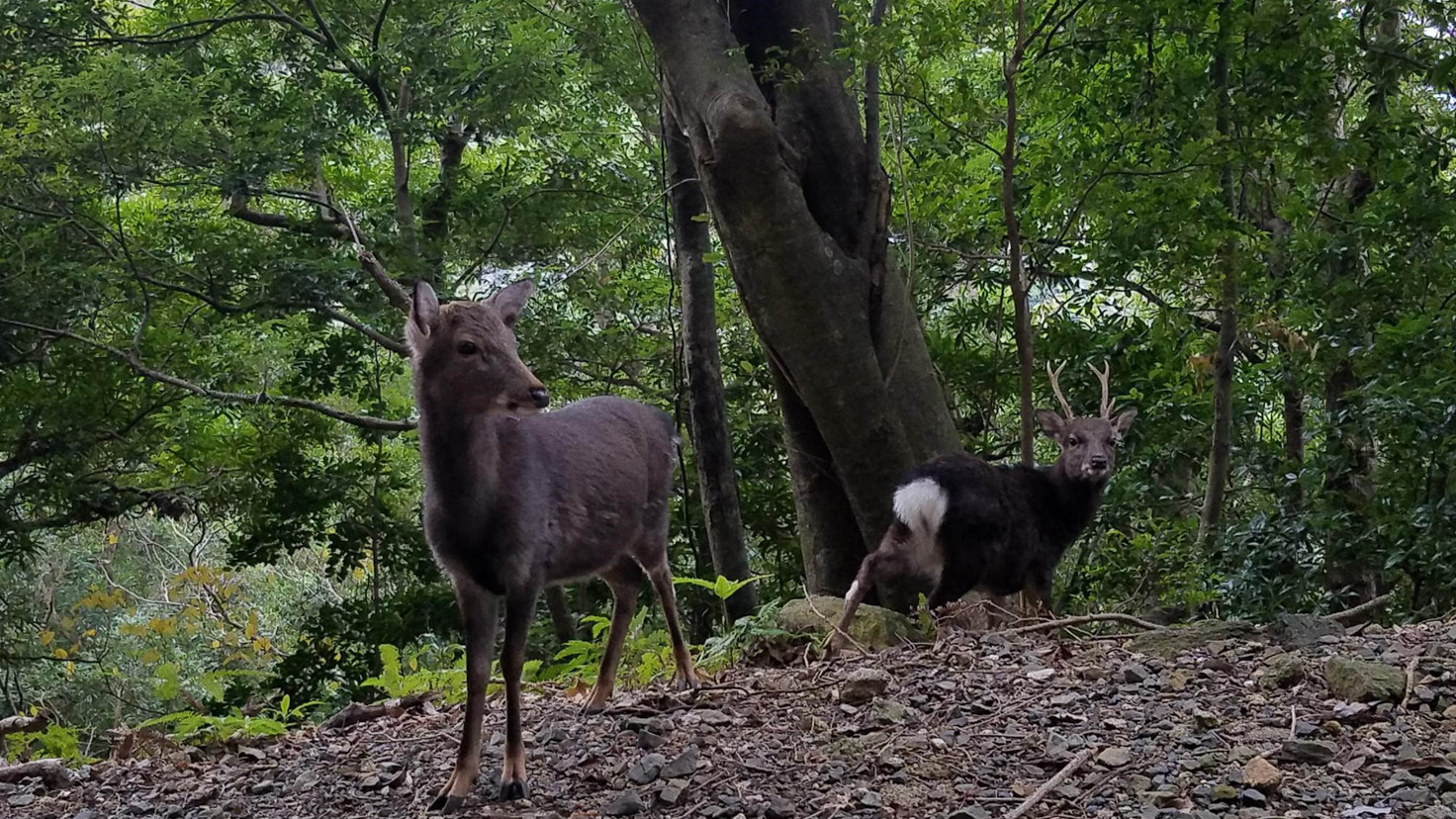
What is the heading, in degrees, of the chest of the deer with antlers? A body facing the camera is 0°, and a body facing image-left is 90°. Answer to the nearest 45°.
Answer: approximately 225°

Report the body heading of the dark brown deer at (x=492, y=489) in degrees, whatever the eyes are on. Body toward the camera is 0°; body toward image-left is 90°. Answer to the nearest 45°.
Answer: approximately 45°

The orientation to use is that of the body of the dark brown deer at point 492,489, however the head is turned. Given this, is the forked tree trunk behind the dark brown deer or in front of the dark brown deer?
behind

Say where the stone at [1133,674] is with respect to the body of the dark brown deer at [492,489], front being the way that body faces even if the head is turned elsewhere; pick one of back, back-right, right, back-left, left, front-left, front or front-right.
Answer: back-left

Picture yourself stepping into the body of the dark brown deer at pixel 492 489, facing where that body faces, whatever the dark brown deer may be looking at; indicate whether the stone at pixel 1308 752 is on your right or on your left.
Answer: on your left

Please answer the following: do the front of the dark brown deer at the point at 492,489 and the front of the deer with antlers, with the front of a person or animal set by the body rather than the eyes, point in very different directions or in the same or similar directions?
very different directions

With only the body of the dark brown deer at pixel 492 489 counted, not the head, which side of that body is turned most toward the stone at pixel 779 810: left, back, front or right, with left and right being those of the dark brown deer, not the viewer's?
left

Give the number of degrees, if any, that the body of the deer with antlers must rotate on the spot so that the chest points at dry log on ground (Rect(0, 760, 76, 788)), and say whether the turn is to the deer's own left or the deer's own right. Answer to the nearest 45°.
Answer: approximately 180°

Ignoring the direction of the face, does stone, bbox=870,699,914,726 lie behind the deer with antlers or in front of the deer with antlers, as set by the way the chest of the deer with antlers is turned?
behind

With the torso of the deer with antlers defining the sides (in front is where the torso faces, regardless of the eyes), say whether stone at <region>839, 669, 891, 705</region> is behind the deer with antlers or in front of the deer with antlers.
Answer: behind

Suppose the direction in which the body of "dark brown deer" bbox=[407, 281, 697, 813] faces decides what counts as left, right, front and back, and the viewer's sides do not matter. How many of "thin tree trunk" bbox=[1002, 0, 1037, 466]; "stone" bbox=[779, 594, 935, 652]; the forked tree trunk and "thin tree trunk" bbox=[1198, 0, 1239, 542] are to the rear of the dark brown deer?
4

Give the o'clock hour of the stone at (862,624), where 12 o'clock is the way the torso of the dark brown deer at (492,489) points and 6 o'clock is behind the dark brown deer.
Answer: The stone is roughly at 6 o'clock from the dark brown deer.

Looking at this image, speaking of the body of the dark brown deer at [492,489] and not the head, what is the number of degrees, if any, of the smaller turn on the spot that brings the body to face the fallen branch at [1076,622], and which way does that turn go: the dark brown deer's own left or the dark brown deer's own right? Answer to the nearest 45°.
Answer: approximately 180°

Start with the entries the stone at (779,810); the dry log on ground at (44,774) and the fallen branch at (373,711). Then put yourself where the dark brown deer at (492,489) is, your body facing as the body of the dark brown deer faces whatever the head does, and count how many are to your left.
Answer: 1
